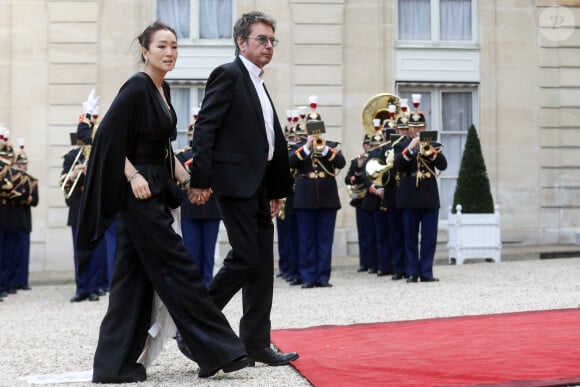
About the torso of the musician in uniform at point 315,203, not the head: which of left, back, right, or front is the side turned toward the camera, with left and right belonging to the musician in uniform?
front

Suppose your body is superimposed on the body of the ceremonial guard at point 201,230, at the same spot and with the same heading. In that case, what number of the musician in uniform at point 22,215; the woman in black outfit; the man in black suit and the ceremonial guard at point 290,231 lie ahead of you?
2

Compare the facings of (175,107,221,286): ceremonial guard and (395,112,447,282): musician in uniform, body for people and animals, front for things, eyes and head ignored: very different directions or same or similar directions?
same or similar directions

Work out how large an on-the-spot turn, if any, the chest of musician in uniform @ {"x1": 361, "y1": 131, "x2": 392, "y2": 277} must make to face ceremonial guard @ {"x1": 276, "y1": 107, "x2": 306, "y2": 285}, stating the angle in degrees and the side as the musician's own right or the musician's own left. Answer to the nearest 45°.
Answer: approximately 45° to the musician's own right

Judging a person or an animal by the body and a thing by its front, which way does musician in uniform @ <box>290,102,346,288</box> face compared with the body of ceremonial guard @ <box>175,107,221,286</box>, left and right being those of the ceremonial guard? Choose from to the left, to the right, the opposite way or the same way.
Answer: the same way

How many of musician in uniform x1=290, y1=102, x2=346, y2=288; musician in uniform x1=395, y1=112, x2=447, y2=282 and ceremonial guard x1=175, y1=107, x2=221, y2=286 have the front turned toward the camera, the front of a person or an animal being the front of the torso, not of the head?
3

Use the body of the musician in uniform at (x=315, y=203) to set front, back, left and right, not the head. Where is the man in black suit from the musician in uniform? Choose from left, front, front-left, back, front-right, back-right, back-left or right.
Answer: front

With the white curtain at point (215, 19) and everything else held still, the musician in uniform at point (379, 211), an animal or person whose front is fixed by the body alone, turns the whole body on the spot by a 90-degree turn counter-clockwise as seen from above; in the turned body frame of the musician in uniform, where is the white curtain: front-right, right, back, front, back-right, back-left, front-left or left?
back

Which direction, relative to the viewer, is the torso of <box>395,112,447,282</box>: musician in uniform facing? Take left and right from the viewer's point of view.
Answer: facing the viewer

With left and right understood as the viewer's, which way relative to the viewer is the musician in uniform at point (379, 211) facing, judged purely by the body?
facing the viewer and to the left of the viewer

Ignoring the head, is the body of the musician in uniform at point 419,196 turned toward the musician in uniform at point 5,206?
no
